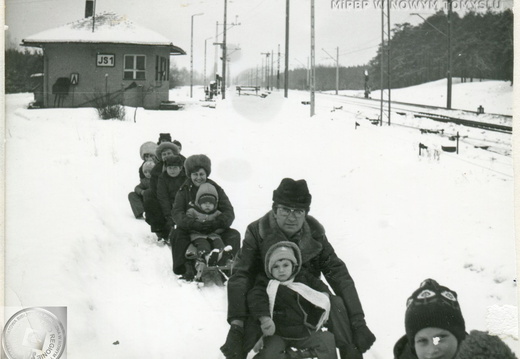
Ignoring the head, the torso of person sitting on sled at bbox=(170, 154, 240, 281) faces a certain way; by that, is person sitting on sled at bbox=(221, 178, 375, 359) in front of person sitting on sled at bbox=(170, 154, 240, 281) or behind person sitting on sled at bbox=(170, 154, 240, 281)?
in front

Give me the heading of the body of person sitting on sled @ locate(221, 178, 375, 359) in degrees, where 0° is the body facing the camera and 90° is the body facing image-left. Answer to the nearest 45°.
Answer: approximately 0°

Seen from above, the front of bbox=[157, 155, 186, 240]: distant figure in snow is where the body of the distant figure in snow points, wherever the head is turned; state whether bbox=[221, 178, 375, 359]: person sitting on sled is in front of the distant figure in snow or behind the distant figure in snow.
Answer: in front

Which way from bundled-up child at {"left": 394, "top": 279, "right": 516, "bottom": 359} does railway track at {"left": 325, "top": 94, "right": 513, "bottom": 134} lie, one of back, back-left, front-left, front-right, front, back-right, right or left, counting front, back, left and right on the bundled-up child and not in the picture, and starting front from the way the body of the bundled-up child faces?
back

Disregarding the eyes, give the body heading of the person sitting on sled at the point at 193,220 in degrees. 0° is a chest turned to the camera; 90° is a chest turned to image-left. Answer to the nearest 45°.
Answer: approximately 0°
